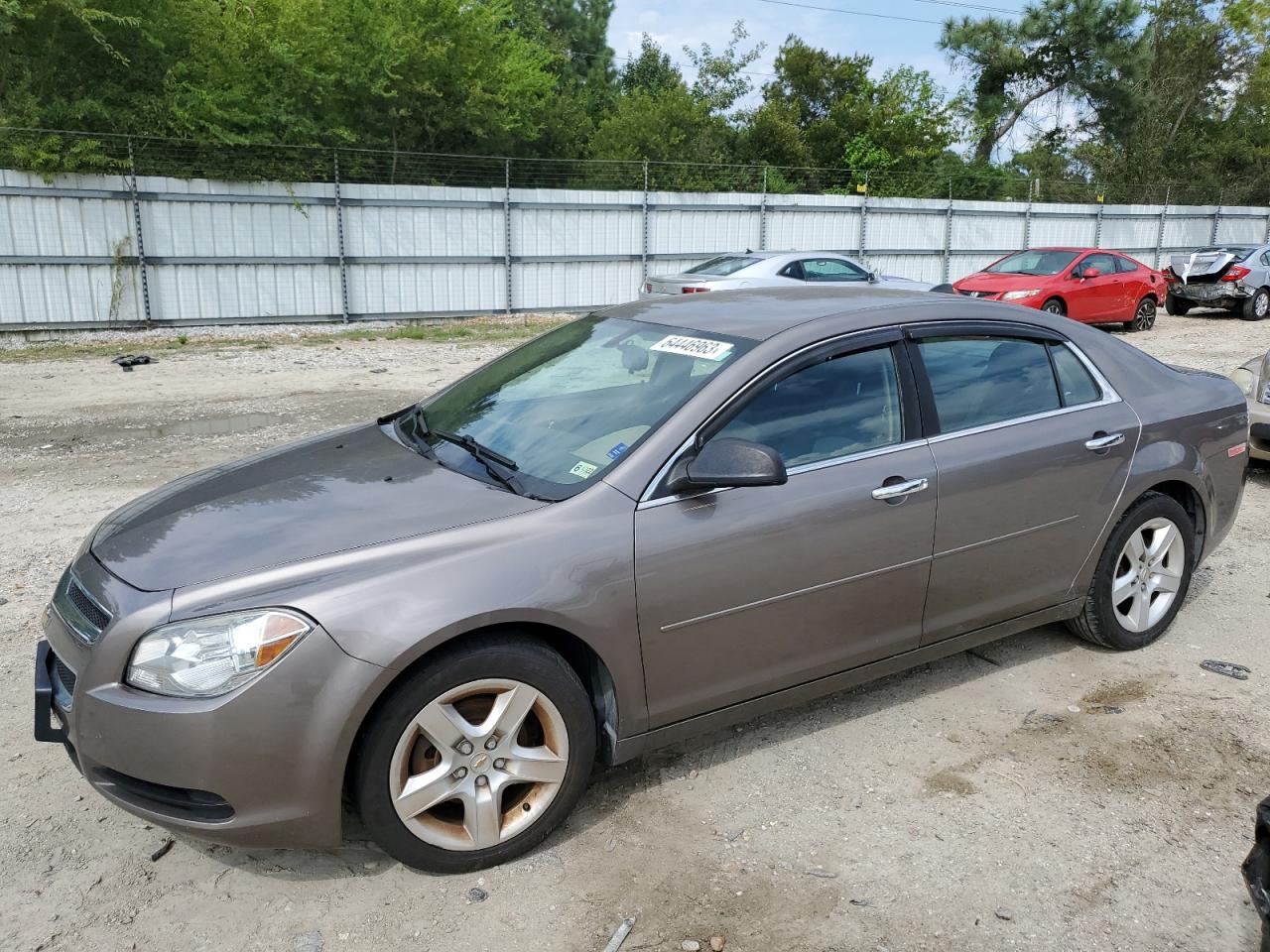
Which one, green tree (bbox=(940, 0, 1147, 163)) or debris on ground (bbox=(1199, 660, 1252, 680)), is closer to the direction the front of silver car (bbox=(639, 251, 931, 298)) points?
the green tree

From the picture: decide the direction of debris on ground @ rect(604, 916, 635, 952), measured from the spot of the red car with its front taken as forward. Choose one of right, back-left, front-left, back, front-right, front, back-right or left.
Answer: front-left

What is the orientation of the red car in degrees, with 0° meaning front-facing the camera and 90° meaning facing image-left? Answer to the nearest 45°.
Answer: approximately 45°

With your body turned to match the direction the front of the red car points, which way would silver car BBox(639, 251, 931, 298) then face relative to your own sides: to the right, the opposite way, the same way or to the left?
the opposite way

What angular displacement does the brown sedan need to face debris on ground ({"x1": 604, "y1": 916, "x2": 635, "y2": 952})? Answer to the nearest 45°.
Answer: approximately 45° to its left

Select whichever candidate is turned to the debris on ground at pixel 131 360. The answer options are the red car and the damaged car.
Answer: the red car

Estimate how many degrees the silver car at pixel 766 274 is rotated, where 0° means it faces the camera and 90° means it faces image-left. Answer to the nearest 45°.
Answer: approximately 225°
